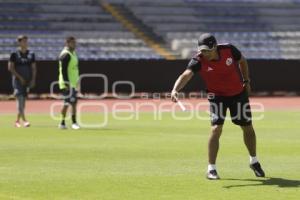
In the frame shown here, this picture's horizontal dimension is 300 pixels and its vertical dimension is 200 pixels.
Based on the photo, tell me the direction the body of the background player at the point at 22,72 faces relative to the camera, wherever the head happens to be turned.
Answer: toward the camera

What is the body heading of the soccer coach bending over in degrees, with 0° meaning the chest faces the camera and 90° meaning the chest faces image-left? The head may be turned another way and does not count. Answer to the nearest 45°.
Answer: approximately 0°

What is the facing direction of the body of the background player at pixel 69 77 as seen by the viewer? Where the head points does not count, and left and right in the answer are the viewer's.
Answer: facing the viewer and to the right of the viewer

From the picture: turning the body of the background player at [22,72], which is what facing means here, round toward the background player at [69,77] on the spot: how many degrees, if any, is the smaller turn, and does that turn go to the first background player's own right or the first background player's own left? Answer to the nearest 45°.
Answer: approximately 45° to the first background player's own left
